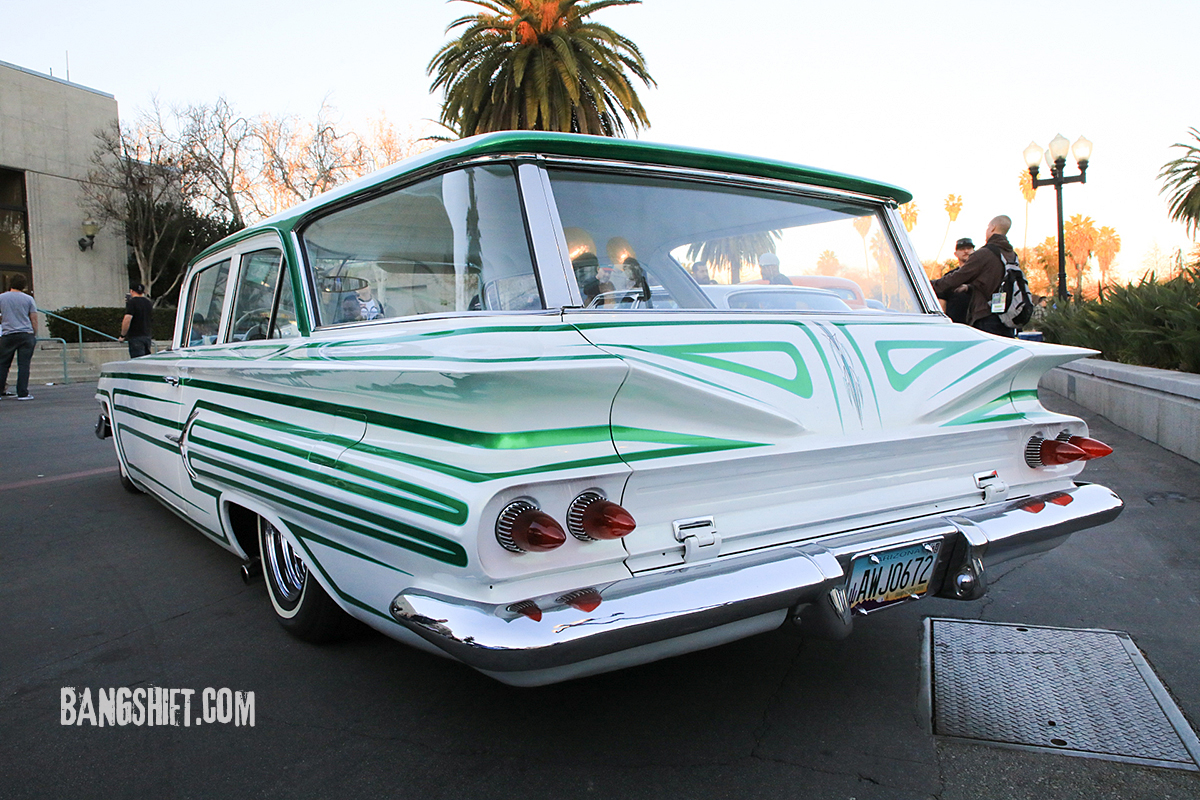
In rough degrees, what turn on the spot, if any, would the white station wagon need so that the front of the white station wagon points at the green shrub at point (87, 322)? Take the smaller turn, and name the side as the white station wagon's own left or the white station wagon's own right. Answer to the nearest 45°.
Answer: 0° — it already faces it

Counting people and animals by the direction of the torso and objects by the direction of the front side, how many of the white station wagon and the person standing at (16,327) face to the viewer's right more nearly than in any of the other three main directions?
0

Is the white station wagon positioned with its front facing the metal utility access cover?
no

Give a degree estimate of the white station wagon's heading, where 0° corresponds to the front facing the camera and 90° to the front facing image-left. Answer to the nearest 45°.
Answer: approximately 135°

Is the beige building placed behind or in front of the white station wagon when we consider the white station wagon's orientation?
in front

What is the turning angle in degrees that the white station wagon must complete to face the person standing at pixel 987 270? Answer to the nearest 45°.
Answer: approximately 90° to its right

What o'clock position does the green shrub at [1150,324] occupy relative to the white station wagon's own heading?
The green shrub is roughly at 3 o'clock from the white station wagon.

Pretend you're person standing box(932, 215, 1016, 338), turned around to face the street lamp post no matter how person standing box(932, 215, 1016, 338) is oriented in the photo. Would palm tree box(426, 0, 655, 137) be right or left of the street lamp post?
left

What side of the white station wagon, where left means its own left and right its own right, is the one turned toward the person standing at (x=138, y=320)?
front

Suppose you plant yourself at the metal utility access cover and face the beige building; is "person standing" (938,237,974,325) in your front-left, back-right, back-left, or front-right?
front-right

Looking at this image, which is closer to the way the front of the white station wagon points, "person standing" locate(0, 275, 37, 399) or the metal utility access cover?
the person standing
